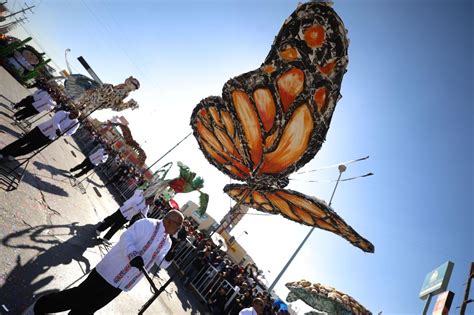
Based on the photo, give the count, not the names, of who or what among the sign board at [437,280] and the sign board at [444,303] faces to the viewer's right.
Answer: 0

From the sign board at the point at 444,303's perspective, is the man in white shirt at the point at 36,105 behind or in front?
in front

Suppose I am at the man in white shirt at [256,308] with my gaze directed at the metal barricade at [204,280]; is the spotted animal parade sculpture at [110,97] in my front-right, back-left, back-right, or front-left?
front-left

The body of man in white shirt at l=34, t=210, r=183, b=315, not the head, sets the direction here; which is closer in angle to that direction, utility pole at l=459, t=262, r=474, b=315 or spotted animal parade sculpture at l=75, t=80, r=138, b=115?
the utility pole

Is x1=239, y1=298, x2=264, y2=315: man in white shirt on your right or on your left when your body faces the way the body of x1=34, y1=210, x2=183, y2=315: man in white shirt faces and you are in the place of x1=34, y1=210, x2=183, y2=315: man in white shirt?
on your left

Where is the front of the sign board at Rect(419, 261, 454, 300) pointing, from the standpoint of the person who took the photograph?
facing the viewer and to the left of the viewer

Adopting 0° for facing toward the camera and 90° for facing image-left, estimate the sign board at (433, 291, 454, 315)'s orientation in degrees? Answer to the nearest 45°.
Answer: approximately 45°

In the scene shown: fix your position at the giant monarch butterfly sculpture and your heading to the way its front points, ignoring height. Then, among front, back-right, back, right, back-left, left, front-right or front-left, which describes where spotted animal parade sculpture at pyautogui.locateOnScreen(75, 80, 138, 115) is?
back-left
